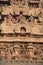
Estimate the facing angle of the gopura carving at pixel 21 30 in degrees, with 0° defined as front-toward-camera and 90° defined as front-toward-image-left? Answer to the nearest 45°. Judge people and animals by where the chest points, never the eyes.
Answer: approximately 0°
